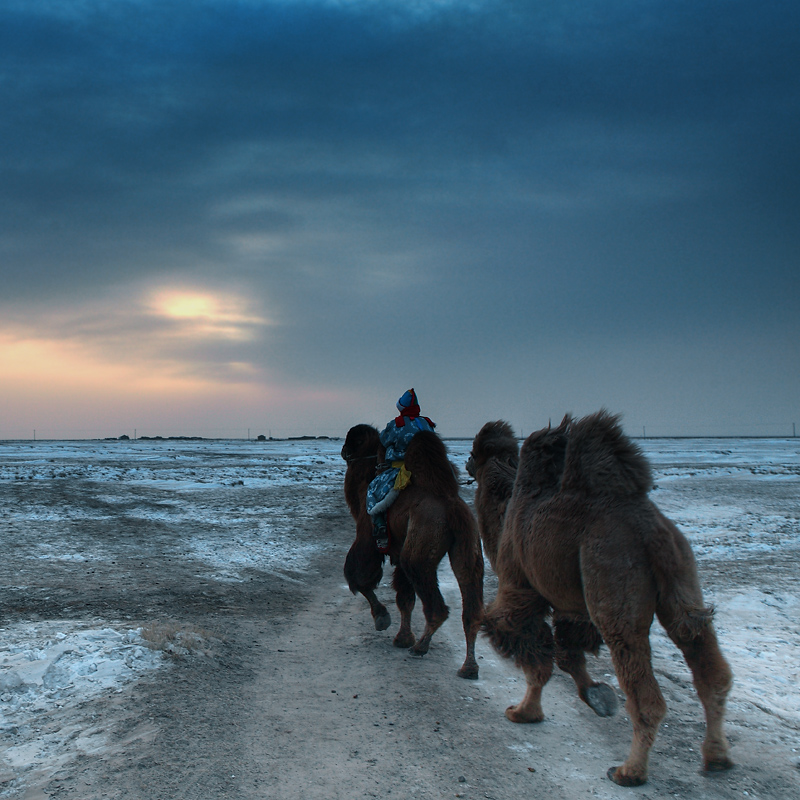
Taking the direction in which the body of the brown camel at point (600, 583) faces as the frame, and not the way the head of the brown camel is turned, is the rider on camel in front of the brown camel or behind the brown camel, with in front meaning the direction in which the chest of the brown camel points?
in front

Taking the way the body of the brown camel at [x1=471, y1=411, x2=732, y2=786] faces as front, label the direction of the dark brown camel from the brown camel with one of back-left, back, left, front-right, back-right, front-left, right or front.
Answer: front

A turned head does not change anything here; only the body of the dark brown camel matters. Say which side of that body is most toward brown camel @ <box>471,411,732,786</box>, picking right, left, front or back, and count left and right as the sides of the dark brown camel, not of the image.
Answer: back

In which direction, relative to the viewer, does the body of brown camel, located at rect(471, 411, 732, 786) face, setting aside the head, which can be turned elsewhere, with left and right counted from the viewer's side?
facing away from the viewer and to the left of the viewer

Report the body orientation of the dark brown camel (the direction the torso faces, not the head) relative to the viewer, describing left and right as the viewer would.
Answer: facing away from the viewer and to the left of the viewer

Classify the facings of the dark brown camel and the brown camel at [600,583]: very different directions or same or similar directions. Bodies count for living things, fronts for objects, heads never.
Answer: same or similar directions

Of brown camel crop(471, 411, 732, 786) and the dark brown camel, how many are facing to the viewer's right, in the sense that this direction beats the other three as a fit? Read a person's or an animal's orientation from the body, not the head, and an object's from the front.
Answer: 0
